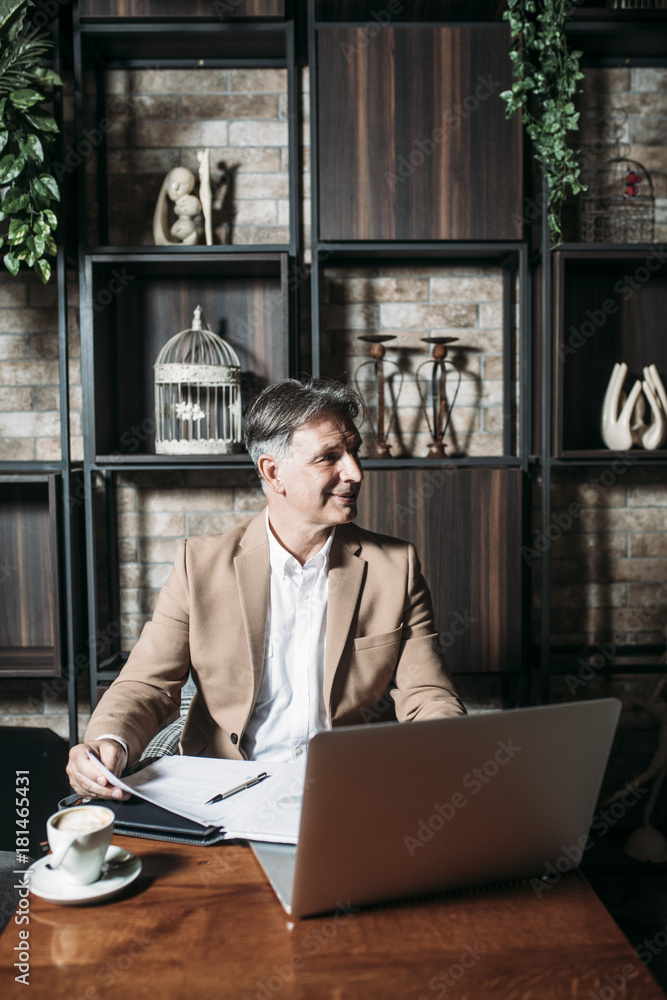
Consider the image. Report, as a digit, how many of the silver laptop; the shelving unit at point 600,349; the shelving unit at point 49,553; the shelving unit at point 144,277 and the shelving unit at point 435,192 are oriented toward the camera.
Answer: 4

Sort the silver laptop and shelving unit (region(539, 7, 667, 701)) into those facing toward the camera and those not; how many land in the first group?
1

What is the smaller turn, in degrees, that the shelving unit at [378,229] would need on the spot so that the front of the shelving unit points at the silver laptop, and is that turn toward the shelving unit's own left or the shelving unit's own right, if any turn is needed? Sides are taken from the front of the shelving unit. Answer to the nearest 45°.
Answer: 0° — it already faces it

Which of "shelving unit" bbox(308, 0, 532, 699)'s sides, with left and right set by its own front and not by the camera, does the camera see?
front

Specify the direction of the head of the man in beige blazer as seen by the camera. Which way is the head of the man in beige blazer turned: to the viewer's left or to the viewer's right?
to the viewer's right

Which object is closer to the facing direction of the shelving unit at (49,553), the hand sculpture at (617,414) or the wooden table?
the wooden table

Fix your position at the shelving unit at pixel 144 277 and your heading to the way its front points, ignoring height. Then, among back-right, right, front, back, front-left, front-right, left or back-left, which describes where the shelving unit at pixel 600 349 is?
left

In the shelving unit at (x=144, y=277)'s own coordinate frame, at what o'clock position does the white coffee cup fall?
The white coffee cup is roughly at 12 o'clock from the shelving unit.

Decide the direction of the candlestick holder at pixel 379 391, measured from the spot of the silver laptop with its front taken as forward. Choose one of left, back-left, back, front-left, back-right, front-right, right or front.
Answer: front-right

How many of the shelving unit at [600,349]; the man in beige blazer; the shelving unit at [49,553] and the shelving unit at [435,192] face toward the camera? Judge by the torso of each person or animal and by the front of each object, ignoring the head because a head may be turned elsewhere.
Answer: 4

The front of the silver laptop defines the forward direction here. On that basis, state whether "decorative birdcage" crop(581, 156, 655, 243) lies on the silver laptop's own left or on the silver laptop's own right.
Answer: on the silver laptop's own right

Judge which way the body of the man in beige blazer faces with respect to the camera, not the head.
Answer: toward the camera
